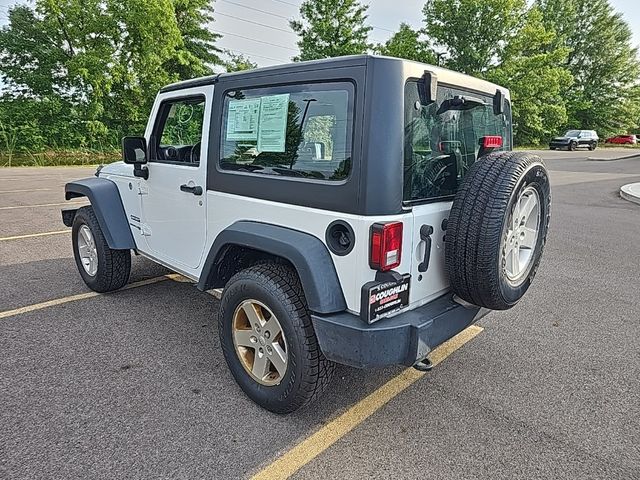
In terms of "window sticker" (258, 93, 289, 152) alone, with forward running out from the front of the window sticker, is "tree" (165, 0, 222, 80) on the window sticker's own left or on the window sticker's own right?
on the window sticker's own right

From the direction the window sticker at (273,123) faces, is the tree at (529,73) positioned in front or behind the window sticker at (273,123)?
behind

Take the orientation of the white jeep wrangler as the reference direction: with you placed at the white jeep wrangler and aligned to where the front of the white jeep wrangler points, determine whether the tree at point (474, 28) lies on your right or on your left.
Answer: on your right

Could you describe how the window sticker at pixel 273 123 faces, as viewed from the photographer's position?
facing the viewer and to the left of the viewer

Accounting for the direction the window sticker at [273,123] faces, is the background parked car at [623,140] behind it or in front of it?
behind

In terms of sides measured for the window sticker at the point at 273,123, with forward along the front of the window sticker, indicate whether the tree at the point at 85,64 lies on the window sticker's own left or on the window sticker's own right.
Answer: on the window sticker's own right

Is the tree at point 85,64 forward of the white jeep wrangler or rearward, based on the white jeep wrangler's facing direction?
forward

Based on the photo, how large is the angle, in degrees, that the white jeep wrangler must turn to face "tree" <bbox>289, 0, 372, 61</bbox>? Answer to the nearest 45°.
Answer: approximately 45° to its right

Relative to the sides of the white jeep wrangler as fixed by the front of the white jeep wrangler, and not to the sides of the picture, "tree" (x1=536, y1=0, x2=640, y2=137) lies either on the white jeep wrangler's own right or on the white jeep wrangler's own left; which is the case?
on the white jeep wrangler's own right

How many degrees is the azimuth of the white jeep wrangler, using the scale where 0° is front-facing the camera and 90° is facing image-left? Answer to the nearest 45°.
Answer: approximately 135°
